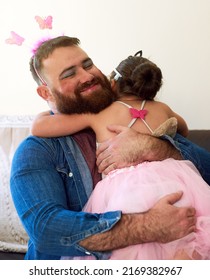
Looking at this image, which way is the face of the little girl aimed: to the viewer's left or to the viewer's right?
to the viewer's left

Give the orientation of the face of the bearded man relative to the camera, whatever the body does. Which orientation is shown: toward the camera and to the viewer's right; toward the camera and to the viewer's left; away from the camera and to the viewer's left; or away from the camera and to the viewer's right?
toward the camera and to the viewer's right
